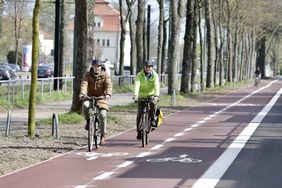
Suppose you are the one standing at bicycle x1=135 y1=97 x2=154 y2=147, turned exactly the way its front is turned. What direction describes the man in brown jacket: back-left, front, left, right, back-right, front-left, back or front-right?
front-right

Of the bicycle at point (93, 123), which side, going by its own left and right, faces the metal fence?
back

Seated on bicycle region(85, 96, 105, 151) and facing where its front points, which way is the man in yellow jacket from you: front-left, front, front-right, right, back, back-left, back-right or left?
back-left

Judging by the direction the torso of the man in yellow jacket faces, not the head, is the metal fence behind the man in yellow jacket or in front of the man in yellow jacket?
behind

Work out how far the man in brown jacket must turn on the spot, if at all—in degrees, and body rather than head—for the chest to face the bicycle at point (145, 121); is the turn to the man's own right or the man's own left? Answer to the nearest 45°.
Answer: approximately 135° to the man's own left

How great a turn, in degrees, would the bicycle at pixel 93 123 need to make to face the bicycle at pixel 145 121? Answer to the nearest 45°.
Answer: approximately 135° to its left
